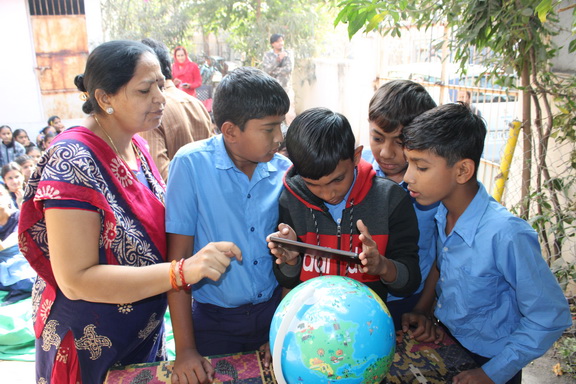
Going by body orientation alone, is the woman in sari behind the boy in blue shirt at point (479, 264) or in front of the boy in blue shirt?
in front

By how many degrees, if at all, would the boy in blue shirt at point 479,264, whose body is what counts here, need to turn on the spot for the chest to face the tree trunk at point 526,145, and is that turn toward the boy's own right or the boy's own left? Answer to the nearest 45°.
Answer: approximately 135° to the boy's own right

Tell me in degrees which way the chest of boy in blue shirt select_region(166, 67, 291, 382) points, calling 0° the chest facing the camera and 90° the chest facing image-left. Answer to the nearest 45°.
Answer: approximately 315°

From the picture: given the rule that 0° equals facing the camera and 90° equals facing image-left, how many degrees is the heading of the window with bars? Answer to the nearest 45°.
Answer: approximately 0°

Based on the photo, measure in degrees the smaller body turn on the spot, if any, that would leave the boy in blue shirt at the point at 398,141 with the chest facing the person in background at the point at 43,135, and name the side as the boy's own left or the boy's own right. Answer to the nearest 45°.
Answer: approximately 90° to the boy's own right

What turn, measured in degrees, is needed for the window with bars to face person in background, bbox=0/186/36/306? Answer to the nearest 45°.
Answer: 0° — it already faces them

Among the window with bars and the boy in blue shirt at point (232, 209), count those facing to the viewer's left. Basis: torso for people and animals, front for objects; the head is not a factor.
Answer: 0

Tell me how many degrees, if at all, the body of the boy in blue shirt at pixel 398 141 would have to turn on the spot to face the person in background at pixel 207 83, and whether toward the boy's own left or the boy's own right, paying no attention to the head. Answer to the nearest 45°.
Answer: approximately 90° to the boy's own right

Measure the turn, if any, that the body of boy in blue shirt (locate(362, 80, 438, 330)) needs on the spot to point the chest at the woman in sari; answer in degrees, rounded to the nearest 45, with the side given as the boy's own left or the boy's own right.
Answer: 0° — they already face them

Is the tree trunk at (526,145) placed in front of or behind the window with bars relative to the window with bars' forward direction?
in front

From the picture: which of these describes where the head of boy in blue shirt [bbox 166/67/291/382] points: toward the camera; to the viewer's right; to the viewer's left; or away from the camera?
to the viewer's right

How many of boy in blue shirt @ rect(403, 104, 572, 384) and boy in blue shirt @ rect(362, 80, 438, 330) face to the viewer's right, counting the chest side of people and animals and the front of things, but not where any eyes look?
0
